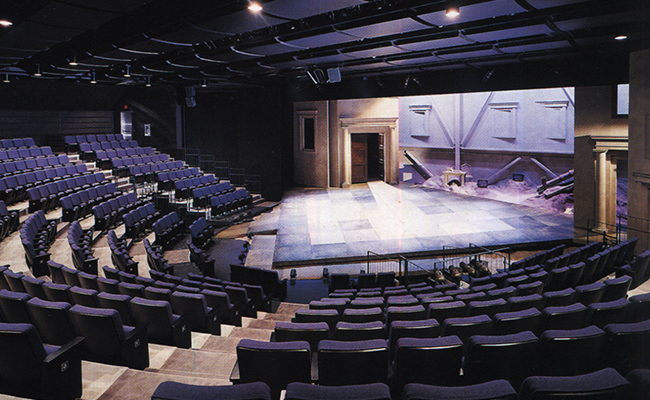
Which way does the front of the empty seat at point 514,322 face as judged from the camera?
facing away from the viewer

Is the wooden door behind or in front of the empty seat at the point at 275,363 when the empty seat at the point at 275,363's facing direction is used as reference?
in front

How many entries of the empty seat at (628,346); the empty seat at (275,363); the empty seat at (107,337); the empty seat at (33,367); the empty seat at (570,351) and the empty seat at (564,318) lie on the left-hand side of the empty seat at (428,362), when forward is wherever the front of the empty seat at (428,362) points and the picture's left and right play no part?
3

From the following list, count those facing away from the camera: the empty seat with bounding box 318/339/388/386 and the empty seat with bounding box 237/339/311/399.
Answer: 2

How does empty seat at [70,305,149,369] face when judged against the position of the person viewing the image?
facing away from the viewer and to the right of the viewer

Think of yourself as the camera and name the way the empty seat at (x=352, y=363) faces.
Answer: facing away from the viewer

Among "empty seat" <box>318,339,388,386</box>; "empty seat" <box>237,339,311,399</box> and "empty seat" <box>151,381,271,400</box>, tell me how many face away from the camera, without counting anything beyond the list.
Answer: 3

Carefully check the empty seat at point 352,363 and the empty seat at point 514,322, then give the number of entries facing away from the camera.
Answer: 2

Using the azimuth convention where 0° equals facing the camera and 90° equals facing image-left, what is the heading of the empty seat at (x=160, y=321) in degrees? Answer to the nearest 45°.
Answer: approximately 225°

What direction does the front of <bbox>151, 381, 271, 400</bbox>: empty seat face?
away from the camera

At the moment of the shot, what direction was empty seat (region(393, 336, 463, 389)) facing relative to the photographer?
facing away from the viewer

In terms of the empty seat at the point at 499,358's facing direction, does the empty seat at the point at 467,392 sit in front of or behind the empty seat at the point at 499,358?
behind

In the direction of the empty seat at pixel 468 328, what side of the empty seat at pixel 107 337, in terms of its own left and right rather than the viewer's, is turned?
right

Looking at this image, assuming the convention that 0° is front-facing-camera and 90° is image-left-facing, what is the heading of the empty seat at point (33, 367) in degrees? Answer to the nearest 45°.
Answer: approximately 225°
